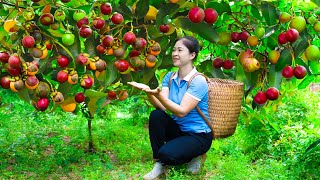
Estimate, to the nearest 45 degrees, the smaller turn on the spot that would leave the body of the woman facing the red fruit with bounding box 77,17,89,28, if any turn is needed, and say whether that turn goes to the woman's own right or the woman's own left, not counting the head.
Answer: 0° — they already face it

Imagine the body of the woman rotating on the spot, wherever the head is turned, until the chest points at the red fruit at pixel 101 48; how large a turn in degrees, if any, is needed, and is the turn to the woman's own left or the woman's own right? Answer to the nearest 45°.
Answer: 0° — they already face it

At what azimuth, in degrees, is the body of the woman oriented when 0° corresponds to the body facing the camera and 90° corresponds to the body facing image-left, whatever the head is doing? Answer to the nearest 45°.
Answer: approximately 45°
